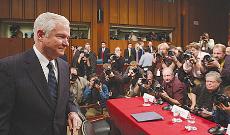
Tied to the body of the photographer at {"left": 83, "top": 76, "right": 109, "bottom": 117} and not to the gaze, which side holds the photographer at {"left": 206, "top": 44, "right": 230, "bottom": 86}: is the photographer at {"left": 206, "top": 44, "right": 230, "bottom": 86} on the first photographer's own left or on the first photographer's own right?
on the first photographer's own left

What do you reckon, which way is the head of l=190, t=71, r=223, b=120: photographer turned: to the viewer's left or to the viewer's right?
to the viewer's left

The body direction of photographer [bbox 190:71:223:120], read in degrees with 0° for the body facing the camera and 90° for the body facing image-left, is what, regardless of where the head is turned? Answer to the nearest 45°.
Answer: approximately 45°

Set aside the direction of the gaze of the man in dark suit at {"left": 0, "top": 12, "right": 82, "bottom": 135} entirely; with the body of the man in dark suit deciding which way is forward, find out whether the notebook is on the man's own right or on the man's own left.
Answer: on the man's own left

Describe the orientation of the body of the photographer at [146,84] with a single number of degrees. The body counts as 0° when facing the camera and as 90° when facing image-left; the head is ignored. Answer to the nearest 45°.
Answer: approximately 45°

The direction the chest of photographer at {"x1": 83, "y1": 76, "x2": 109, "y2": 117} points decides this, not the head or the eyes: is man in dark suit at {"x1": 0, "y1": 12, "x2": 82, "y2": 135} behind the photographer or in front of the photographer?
in front

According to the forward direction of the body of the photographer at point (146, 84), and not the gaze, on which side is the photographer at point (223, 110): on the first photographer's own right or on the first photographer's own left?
on the first photographer's own left

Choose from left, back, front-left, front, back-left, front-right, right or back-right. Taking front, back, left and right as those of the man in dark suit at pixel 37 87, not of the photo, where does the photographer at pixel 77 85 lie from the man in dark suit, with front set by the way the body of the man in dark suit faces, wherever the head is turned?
back-left
